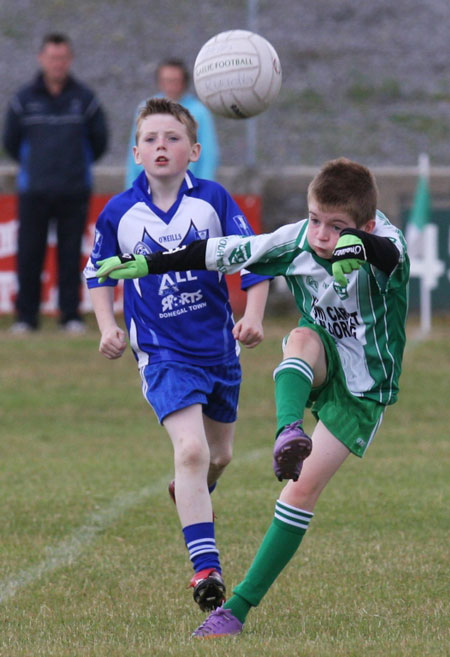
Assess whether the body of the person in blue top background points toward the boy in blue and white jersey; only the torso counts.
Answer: yes

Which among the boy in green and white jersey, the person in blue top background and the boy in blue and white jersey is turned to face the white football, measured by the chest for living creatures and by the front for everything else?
the person in blue top background

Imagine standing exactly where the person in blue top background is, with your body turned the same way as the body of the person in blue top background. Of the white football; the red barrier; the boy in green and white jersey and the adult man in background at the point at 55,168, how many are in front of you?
2

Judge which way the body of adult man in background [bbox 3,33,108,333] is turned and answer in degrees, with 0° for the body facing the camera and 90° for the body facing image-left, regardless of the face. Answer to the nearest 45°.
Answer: approximately 0°

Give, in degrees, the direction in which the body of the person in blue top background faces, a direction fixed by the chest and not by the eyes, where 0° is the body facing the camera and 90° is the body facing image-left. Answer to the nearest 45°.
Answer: approximately 0°

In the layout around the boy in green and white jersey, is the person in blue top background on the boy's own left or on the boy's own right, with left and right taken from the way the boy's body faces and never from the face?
on the boy's own right

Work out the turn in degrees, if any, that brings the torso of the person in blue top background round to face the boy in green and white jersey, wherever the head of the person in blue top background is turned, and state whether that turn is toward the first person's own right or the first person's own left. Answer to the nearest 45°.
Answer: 0° — they already face them

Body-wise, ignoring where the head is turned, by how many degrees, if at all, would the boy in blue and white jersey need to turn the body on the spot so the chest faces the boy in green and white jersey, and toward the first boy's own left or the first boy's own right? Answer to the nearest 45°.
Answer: approximately 45° to the first boy's own left

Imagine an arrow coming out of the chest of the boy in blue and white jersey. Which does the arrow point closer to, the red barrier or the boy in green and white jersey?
the boy in green and white jersey
